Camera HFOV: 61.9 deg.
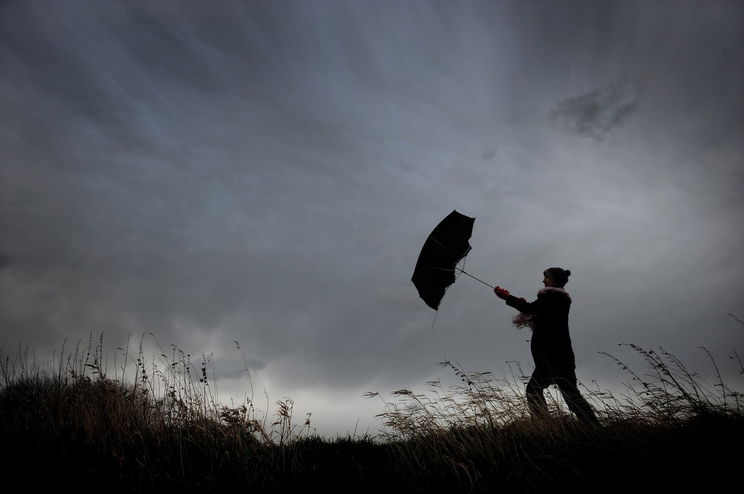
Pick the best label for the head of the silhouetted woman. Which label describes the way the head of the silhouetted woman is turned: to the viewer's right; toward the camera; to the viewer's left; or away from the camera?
to the viewer's left

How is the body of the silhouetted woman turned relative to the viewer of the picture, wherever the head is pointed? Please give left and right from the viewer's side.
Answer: facing to the left of the viewer
